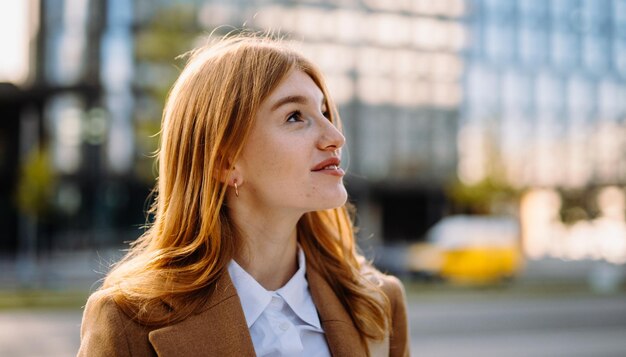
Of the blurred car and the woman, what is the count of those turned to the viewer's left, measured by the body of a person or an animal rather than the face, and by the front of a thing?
1

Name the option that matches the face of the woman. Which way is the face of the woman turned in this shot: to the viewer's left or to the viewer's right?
to the viewer's right

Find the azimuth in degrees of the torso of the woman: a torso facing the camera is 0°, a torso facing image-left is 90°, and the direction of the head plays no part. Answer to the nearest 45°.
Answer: approximately 315°

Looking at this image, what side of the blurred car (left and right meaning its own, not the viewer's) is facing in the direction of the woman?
left

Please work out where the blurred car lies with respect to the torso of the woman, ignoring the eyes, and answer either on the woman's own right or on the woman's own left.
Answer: on the woman's own left

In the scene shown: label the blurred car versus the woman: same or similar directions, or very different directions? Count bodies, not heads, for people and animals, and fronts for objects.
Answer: very different directions

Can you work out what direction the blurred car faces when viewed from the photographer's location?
facing to the left of the viewer
